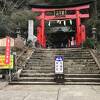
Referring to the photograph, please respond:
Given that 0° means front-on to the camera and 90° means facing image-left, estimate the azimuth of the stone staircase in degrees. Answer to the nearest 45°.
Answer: approximately 0°
